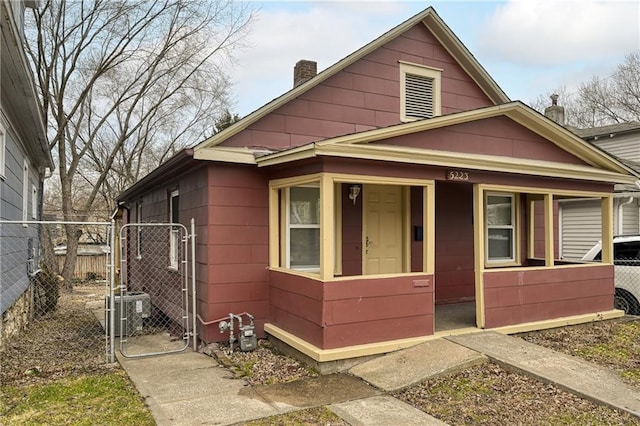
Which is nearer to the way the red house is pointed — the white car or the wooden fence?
the white car

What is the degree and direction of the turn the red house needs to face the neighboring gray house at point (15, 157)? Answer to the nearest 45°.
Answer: approximately 135° to its right

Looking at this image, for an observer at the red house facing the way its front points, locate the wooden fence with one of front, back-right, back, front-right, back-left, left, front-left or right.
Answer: back

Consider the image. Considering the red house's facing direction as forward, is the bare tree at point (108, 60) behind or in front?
behind

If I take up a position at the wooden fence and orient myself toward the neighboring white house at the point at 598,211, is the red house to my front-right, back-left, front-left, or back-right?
front-right

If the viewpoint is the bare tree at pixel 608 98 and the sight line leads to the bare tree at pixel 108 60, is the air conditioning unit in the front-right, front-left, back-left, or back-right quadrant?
front-left

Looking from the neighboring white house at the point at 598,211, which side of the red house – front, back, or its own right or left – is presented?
left

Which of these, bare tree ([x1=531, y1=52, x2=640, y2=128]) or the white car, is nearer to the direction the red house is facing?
the white car

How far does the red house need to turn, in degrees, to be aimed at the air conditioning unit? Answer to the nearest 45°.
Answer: approximately 135° to its right

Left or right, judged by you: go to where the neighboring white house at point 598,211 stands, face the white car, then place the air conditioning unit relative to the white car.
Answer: right

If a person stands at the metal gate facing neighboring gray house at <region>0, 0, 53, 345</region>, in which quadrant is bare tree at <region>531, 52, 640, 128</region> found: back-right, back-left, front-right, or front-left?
back-right

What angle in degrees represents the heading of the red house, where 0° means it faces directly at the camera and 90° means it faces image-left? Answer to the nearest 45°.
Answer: approximately 315°

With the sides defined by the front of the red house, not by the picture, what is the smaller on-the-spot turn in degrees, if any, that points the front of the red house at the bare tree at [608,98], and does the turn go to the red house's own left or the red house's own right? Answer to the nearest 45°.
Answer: approximately 90° to the red house's own left

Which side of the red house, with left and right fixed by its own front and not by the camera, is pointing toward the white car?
left
